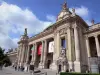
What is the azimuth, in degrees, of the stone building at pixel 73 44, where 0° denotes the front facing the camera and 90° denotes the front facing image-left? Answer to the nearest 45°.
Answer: approximately 45°
